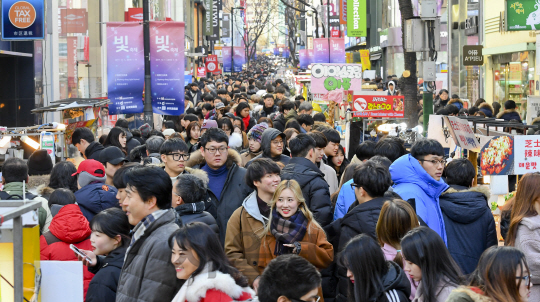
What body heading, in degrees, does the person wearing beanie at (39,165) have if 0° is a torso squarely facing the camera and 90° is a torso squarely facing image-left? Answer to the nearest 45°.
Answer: approximately 180°

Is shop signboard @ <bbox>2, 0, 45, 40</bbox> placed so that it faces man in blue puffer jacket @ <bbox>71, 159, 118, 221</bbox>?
yes

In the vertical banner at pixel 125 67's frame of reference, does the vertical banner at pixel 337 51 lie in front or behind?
behind

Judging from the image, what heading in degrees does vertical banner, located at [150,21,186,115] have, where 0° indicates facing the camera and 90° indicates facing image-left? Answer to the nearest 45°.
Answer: approximately 0°

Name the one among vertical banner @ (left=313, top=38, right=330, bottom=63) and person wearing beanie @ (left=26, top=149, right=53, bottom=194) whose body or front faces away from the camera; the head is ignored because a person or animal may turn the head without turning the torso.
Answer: the person wearing beanie

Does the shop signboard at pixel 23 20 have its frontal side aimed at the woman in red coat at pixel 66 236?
yes
